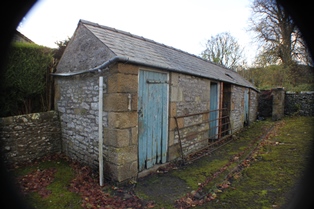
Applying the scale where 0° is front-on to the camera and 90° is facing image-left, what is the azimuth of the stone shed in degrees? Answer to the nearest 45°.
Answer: approximately 315°

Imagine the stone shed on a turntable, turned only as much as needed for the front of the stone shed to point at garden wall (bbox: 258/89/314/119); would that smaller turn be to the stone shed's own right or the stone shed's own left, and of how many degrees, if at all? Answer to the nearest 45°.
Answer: approximately 90° to the stone shed's own left

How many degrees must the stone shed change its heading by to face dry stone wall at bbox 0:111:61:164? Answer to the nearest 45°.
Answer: approximately 135° to its right

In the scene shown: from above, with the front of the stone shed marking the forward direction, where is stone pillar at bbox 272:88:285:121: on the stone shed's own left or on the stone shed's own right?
on the stone shed's own left

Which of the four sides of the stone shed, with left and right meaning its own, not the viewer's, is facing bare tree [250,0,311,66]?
left

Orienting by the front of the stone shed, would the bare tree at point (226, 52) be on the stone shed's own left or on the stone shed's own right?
on the stone shed's own left
